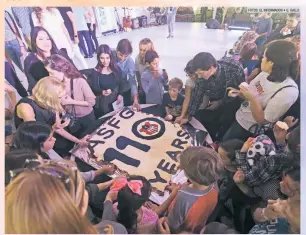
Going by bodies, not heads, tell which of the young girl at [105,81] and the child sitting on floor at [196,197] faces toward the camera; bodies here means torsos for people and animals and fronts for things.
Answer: the young girl

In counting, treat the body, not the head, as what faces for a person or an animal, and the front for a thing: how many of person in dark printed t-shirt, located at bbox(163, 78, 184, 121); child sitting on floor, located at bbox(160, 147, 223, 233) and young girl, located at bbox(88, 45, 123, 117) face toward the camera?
2

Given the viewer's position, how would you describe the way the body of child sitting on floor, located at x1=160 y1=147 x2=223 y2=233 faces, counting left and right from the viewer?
facing away from the viewer and to the left of the viewer

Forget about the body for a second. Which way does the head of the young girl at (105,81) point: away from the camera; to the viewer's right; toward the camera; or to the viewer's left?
toward the camera

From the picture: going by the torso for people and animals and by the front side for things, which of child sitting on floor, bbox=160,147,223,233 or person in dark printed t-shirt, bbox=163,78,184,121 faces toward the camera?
person in dark printed t-shirt, bbox=163,78,184,121

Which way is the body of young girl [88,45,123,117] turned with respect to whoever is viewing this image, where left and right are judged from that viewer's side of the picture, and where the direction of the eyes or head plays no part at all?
facing the viewer

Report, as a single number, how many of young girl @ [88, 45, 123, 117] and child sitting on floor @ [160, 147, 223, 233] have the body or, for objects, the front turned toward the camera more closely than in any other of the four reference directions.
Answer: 1

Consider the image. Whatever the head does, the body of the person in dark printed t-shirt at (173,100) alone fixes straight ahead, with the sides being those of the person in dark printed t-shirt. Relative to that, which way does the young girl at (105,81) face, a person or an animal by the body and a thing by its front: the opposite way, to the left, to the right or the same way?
the same way

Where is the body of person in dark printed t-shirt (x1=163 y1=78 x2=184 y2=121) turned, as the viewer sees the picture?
toward the camera

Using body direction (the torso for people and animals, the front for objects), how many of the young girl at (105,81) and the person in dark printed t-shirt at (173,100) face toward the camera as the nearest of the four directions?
2
